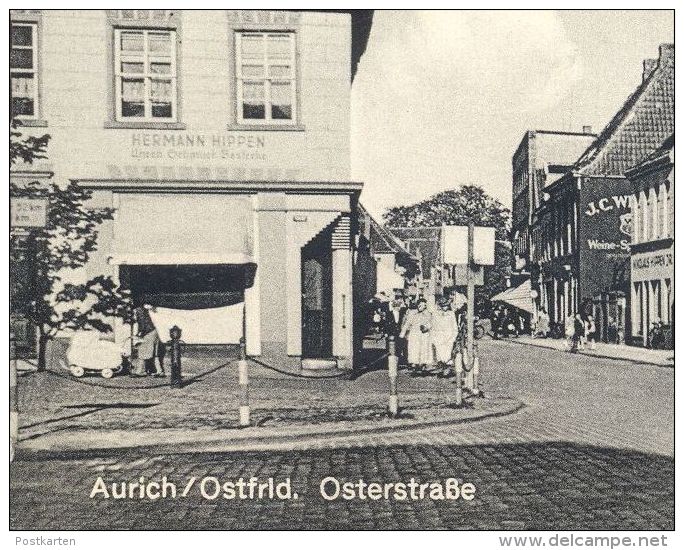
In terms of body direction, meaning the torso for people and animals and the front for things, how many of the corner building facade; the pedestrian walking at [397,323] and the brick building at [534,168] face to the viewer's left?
1

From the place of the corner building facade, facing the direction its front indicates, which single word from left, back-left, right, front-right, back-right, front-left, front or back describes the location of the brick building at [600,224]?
left

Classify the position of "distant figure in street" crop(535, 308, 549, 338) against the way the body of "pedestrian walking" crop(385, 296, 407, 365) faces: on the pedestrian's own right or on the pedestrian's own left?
on the pedestrian's own left

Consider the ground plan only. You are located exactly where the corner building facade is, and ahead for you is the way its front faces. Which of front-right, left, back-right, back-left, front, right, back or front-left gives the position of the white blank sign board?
left

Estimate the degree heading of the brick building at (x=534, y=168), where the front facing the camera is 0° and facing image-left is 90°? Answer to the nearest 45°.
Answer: approximately 90°

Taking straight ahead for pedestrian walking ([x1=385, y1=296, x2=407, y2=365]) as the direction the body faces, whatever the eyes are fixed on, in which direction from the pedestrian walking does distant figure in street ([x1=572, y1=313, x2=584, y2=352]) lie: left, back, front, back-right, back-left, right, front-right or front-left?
left

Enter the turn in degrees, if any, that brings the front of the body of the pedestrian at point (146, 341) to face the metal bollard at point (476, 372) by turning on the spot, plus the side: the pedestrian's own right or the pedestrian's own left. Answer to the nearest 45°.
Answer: approximately 180°

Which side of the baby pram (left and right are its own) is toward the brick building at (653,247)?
back
